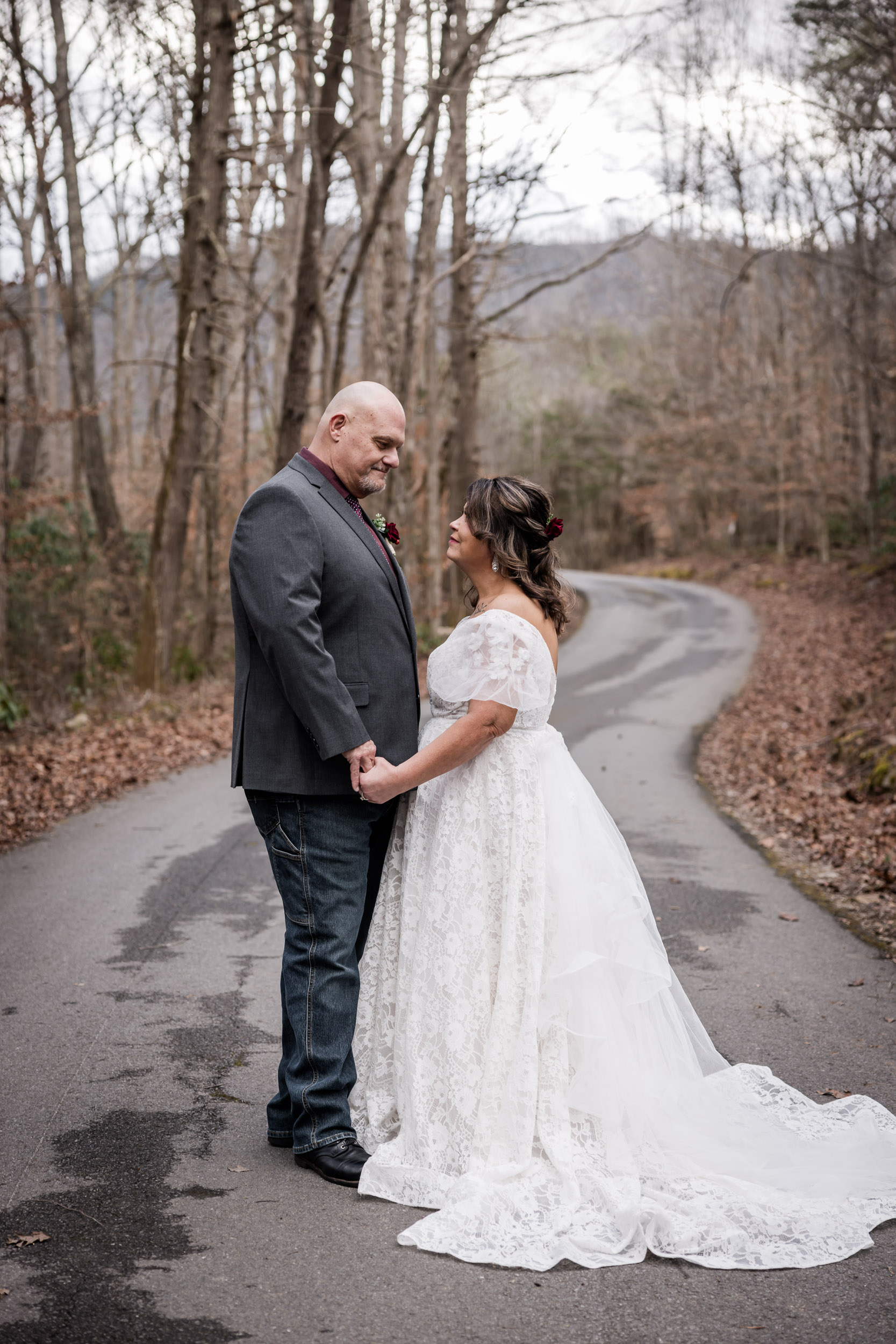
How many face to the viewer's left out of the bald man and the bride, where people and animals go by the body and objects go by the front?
1

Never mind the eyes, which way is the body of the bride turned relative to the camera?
to the viewer's left

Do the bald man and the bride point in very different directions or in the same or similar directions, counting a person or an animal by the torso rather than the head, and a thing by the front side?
very different directions

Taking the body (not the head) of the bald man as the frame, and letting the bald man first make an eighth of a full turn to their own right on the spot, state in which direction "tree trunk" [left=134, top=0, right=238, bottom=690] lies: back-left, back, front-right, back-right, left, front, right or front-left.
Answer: back-left

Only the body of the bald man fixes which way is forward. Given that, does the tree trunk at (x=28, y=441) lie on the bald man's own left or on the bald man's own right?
on the bald man's own left

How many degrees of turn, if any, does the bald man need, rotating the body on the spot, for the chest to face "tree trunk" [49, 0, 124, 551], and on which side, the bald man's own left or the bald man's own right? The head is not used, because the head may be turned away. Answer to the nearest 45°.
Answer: approximately 90° to the bald man's own left

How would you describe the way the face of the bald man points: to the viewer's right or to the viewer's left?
to the viewer's right

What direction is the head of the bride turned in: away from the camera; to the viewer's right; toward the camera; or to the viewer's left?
to the viewer's left

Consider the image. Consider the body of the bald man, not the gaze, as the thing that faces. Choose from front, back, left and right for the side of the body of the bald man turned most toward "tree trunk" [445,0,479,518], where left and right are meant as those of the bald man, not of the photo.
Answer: left

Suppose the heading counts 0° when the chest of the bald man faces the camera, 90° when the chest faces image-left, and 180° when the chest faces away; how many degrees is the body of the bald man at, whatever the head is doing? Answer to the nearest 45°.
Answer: approximately 270°

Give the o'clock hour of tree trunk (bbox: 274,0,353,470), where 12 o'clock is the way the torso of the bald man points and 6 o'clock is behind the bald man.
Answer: The tree trunk is roughly at 9 o'clock from the bald man.
